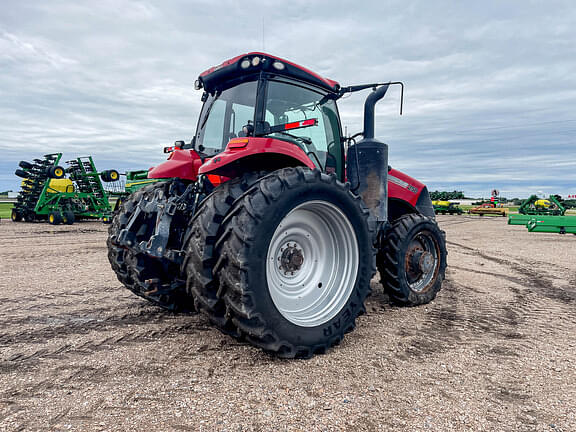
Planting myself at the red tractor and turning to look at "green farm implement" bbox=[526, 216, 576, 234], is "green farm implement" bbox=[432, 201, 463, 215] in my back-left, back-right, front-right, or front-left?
front-left

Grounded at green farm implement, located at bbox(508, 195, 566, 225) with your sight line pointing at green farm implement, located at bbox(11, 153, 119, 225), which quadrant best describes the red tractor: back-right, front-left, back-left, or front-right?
front-left

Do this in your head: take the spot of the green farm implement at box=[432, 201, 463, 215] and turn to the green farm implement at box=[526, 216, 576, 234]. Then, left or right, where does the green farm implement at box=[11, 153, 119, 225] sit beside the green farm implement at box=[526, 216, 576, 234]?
right

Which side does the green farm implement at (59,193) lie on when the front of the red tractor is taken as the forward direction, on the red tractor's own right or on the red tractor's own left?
on the red tractor's own left

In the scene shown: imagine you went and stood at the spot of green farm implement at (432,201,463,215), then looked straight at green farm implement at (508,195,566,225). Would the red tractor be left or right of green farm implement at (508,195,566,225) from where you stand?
right

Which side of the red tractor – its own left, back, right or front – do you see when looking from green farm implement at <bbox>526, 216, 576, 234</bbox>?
front

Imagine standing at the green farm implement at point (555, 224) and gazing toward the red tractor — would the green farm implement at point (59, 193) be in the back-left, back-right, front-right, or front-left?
front-right

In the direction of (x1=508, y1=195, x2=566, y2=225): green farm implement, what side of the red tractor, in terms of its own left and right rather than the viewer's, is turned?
front

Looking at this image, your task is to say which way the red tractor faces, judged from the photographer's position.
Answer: facing away from the viewer and to the right of the viewer

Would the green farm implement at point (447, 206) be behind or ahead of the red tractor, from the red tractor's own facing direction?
ahead

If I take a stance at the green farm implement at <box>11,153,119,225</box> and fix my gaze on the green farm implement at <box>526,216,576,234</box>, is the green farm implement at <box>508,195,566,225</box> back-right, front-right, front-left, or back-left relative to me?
front-left
